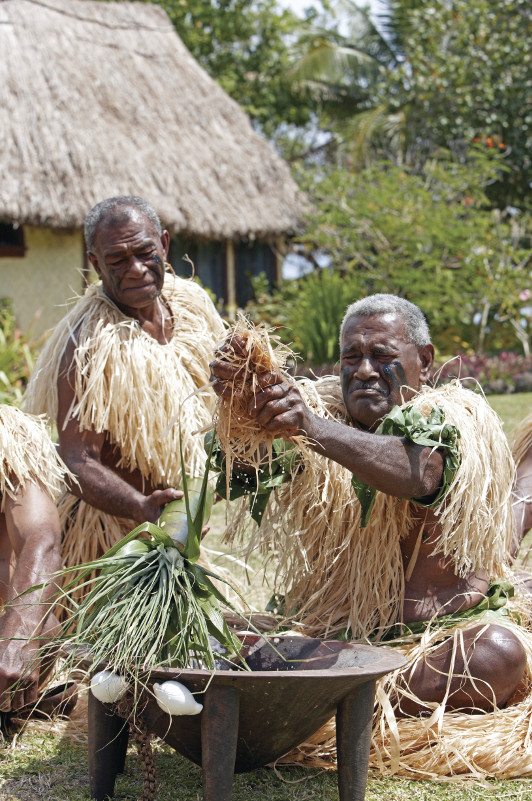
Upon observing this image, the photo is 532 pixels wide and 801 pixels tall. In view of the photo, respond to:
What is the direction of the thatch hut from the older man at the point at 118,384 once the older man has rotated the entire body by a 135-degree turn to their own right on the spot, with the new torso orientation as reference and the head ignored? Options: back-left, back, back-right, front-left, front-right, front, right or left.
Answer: right

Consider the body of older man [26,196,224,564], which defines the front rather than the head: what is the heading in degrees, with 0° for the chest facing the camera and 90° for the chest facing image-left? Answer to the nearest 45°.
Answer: approximately 315°

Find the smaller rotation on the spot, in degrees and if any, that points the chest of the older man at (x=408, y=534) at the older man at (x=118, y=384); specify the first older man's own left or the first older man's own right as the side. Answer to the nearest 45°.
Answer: approximately 90° to the first older man's own right

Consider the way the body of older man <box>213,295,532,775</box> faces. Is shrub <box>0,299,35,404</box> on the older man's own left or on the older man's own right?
on the older man's own right

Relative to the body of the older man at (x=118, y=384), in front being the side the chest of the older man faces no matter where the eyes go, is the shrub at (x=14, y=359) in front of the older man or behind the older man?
behind

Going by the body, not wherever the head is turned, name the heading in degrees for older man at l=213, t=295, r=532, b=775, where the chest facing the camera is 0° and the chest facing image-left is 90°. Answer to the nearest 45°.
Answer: approximately 45°

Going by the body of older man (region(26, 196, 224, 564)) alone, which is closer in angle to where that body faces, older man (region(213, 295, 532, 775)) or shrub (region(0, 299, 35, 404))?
the older man

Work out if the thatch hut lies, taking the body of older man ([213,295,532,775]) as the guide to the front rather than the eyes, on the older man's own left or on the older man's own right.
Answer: on the older man's own right
